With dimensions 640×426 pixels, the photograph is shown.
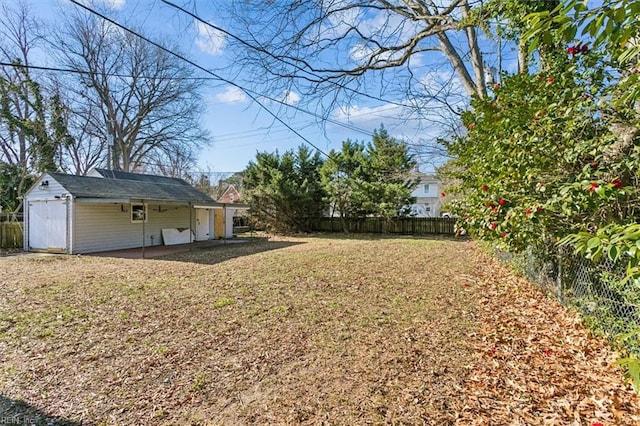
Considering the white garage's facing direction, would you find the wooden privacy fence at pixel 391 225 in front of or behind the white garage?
behind

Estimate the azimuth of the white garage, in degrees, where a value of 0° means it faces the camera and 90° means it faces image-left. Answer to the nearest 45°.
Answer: approximately 45°

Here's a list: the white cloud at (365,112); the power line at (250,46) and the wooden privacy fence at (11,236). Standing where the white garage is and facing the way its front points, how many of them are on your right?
1

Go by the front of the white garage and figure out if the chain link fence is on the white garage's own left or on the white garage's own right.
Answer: on the white garage's own left

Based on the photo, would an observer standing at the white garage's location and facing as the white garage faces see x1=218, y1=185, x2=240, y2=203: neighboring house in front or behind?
behind

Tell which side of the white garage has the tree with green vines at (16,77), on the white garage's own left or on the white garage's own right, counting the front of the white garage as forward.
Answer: on the white garage's own right

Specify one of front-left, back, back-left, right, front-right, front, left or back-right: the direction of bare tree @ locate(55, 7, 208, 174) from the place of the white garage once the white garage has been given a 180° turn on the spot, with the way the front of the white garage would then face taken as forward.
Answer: front-left

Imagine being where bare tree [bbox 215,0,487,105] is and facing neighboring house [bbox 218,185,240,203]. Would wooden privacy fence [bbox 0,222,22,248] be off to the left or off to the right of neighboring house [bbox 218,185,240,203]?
left

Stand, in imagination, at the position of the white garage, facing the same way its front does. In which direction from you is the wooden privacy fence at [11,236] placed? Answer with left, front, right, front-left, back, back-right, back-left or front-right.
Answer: right
